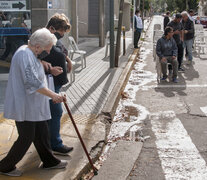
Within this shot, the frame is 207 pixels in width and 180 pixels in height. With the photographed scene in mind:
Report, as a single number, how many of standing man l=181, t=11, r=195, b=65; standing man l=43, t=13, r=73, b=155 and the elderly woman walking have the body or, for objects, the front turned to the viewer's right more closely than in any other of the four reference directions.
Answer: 2

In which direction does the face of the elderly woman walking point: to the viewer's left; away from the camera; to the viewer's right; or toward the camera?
to the viewer's right

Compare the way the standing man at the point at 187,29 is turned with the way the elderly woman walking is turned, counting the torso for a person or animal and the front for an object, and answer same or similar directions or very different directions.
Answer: very different directions

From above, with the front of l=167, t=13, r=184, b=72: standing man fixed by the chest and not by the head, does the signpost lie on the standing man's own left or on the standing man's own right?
on the standing man's own right

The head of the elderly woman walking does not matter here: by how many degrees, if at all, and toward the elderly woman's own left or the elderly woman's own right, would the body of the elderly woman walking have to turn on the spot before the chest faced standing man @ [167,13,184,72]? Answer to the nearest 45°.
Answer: approximately 45° to the elderly woman's own left

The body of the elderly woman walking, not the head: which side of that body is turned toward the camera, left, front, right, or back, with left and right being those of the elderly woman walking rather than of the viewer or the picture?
right

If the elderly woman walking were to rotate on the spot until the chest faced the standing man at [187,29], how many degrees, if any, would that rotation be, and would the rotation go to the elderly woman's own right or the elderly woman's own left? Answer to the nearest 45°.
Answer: approximately 45° to the elderly woman's own left

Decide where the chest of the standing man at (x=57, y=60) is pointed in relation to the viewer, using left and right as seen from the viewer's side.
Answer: facing to the right of the viewer
